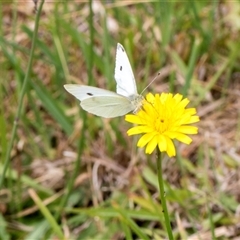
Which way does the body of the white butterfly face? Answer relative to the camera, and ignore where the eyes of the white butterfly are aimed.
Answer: to the viewer's right
